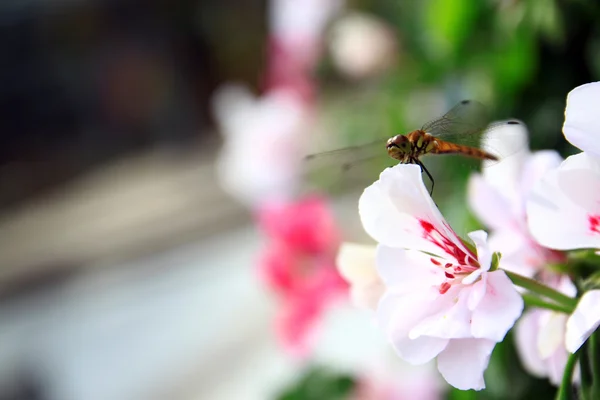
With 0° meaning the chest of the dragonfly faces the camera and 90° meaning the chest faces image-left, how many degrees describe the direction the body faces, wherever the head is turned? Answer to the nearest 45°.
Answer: approximately 45°
